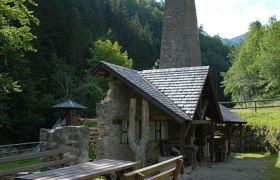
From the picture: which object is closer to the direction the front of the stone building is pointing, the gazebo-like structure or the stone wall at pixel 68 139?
the stone wall

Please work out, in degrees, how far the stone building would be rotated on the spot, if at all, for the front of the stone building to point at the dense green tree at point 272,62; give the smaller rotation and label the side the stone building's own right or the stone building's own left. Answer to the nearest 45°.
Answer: approximately 90° to the stone building's own left

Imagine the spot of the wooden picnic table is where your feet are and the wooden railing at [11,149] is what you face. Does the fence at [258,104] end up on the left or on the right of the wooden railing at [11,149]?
right

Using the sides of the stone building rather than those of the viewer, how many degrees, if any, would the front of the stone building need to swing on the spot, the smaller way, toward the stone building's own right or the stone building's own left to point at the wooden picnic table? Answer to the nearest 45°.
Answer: approximately 45° to the stone building's own right

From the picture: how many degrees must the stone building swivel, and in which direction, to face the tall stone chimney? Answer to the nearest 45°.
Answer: approximately 135° to its left
